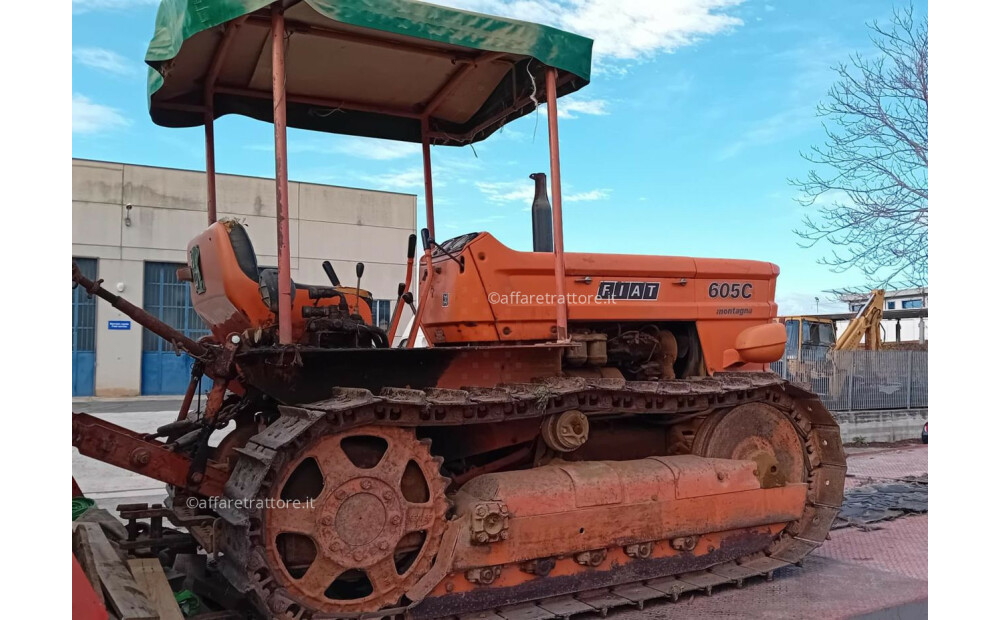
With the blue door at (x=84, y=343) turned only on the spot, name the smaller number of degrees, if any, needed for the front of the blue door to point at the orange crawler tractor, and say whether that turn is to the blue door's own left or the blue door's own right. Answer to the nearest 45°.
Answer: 0° — it already faces it

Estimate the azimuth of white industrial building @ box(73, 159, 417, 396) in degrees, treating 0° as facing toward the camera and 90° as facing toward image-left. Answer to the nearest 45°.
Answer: approximately 0°

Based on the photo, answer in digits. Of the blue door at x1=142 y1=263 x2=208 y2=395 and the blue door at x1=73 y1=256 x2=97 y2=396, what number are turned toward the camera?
2

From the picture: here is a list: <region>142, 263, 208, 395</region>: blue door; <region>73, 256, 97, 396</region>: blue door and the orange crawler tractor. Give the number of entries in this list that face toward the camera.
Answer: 2

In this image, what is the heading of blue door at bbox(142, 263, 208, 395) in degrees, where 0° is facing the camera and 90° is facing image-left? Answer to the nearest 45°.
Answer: approximately 0°

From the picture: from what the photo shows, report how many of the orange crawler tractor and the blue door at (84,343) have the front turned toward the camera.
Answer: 1

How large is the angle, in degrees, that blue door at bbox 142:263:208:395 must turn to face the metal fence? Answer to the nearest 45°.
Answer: approximately 45° to its left

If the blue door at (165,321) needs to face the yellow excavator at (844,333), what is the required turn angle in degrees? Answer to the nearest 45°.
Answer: approximately 45° to its left

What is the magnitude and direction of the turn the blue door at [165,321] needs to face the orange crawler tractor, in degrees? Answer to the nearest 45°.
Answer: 0° — it already faces it

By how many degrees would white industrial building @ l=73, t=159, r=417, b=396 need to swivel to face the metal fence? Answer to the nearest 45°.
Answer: approximately 45° to its left
